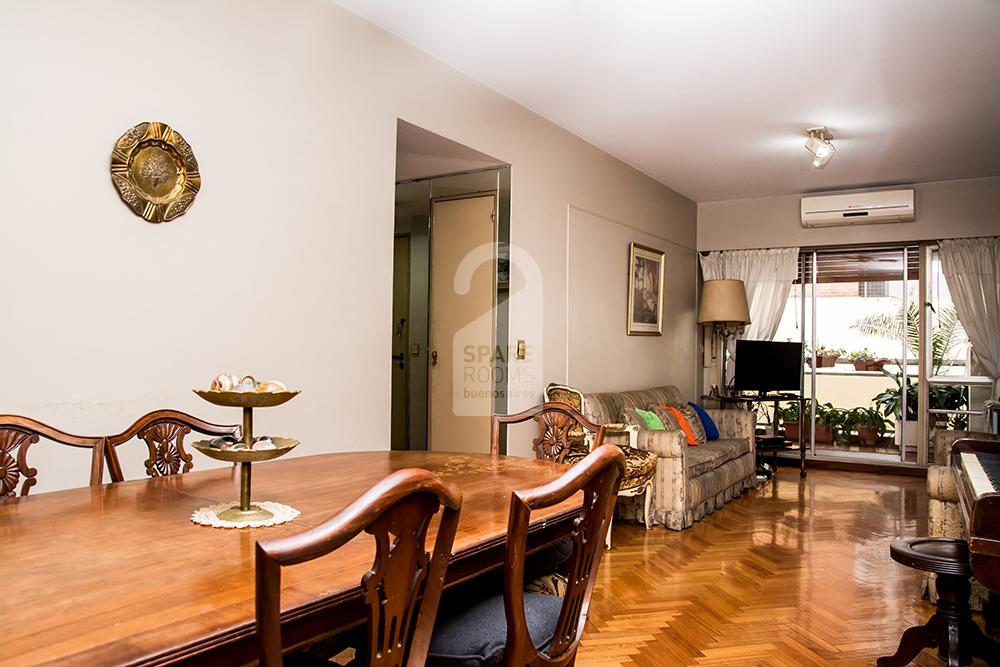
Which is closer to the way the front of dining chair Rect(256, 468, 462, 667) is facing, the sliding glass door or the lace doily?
the lace doily

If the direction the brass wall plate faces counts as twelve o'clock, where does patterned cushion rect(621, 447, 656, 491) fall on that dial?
The patterned cushion is roughly at 10 o'clock from the brass wall plate.

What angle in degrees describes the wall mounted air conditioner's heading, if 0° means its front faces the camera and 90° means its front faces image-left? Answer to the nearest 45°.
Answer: approximately 0°

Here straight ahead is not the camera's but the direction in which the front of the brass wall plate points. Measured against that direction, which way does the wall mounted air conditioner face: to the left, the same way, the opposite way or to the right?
to the right

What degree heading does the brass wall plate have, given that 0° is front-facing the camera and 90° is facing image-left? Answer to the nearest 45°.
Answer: approximately 315°

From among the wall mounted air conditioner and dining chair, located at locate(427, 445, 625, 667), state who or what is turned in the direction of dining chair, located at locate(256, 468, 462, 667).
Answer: the wall mounted air conditioner

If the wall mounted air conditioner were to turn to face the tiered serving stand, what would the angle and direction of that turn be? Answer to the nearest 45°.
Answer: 0° — it already faces it

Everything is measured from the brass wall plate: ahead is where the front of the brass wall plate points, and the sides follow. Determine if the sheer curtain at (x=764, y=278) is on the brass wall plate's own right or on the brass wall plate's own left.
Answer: on the brass wall plate's own left
